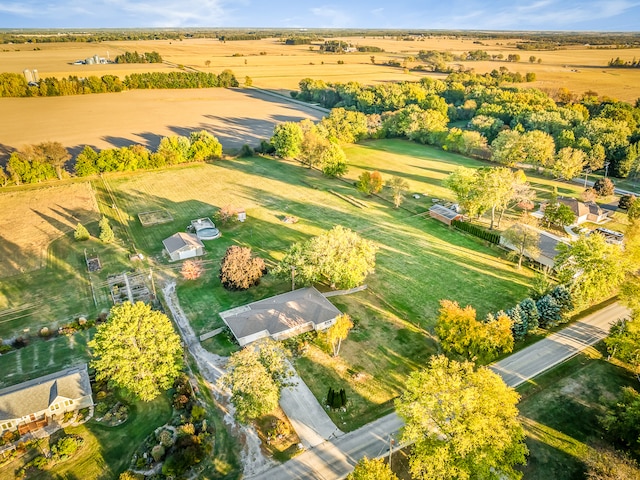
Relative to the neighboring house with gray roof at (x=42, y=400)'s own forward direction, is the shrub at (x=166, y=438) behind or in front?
in front

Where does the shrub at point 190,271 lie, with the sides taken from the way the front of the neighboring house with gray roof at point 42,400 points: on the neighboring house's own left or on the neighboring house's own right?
on the neighboring house's own left

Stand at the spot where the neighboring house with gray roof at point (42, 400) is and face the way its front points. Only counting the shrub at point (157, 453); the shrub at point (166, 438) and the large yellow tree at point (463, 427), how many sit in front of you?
3

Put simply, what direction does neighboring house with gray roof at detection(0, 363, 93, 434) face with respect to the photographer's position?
facing the viewer and to the right of the viewer

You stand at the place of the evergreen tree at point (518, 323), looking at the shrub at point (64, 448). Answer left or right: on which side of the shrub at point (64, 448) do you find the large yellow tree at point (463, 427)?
left

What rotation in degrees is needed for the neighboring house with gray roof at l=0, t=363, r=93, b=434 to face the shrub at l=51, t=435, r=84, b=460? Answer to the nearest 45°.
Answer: approximately 45° to its right

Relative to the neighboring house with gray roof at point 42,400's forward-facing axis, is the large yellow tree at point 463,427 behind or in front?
in front

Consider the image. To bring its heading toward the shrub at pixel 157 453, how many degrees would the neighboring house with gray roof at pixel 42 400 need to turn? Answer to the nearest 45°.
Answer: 0° — it already faces it

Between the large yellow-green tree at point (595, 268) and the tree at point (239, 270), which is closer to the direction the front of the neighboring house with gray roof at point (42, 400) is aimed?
the large yellow-green tree
